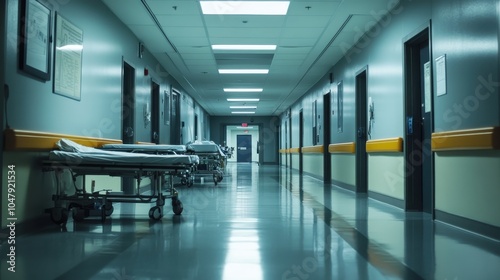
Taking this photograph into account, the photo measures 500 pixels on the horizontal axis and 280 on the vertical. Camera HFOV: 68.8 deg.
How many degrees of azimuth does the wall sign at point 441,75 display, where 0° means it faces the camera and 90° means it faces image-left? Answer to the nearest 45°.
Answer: approximately 45°

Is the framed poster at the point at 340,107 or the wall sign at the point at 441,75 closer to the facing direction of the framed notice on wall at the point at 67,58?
the wall sign

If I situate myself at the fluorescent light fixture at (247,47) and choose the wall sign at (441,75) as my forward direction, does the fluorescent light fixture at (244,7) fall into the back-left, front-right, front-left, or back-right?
front-right

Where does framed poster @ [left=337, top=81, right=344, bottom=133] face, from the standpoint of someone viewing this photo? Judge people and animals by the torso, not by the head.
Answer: facing to the left of the viewer

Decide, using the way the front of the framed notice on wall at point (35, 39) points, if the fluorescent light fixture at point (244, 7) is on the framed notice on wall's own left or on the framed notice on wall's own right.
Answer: on the framed notice on wall's own left

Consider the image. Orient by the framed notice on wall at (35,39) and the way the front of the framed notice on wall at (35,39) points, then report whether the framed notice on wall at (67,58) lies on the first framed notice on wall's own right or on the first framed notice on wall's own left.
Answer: on the first framed notice on wall's own left

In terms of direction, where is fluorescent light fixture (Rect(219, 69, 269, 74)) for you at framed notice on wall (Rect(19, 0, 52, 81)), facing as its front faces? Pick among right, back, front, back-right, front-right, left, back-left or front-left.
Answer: left

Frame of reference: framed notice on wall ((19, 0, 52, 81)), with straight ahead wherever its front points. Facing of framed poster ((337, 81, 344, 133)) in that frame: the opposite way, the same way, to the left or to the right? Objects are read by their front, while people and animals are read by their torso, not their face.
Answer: the opposite way

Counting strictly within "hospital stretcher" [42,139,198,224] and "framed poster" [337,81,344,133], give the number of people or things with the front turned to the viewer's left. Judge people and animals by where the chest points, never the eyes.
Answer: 1

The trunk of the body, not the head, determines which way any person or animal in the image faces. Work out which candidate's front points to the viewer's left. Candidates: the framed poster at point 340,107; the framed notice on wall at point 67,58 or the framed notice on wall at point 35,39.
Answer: the framed poster

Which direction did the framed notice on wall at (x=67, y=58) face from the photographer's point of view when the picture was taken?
facing the viewer and to the right of the viewer

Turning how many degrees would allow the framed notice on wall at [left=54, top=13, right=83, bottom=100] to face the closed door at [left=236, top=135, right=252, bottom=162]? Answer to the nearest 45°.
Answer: approximately 90° to its left
